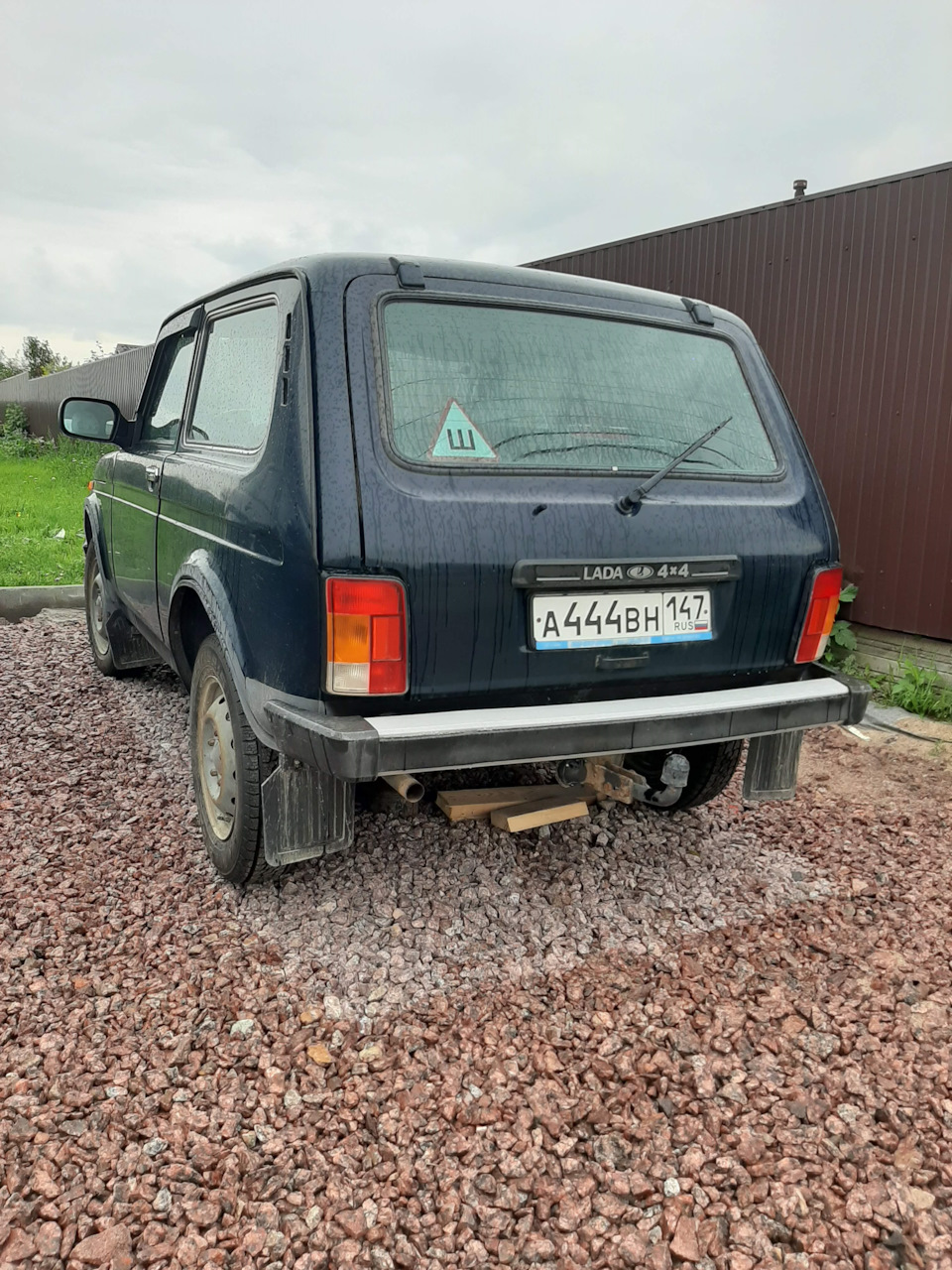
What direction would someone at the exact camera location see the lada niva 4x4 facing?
facing away from the viewer and to the left of the viewer

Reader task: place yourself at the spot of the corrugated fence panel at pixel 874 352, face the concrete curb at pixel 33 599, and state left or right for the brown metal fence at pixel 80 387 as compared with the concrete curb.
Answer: right

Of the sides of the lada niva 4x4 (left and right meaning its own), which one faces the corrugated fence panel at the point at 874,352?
right

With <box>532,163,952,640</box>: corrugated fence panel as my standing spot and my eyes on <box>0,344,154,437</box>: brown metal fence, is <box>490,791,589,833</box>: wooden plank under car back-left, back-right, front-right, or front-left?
back-left
